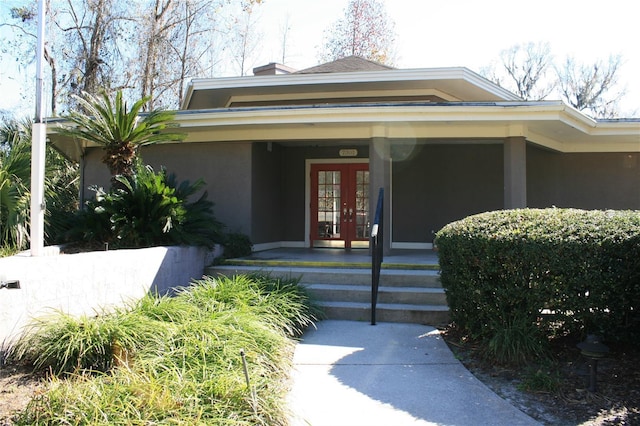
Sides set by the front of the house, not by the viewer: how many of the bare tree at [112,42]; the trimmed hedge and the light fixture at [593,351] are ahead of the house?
2

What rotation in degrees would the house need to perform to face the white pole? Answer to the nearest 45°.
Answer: approximately 45° to its right

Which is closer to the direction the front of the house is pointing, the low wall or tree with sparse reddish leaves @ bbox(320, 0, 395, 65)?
the low wall

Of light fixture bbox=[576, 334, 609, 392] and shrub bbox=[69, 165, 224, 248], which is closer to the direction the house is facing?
the light fixture

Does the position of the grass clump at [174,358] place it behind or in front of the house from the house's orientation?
in front

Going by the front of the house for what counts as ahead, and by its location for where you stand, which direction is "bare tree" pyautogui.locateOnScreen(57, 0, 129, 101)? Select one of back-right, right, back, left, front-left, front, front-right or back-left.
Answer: back-right

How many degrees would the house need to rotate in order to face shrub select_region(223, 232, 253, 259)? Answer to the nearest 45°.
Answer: approximately 45° to its right

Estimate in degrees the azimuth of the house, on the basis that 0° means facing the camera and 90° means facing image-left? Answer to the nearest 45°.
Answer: approximately 0°

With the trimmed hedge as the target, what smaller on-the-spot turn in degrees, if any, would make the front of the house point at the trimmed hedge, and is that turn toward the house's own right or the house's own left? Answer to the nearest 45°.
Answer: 0° — it already faces it

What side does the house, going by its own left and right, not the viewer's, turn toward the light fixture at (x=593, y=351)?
front

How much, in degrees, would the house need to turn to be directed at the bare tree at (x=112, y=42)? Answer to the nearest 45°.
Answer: approximately 135° to its right

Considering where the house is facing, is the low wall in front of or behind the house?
in front

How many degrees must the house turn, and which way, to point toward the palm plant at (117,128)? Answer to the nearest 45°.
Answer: approximately 45° to its right

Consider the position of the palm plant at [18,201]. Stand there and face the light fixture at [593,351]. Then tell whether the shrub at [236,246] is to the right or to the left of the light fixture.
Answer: left

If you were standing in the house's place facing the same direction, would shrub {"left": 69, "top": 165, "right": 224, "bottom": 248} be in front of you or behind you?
in front
